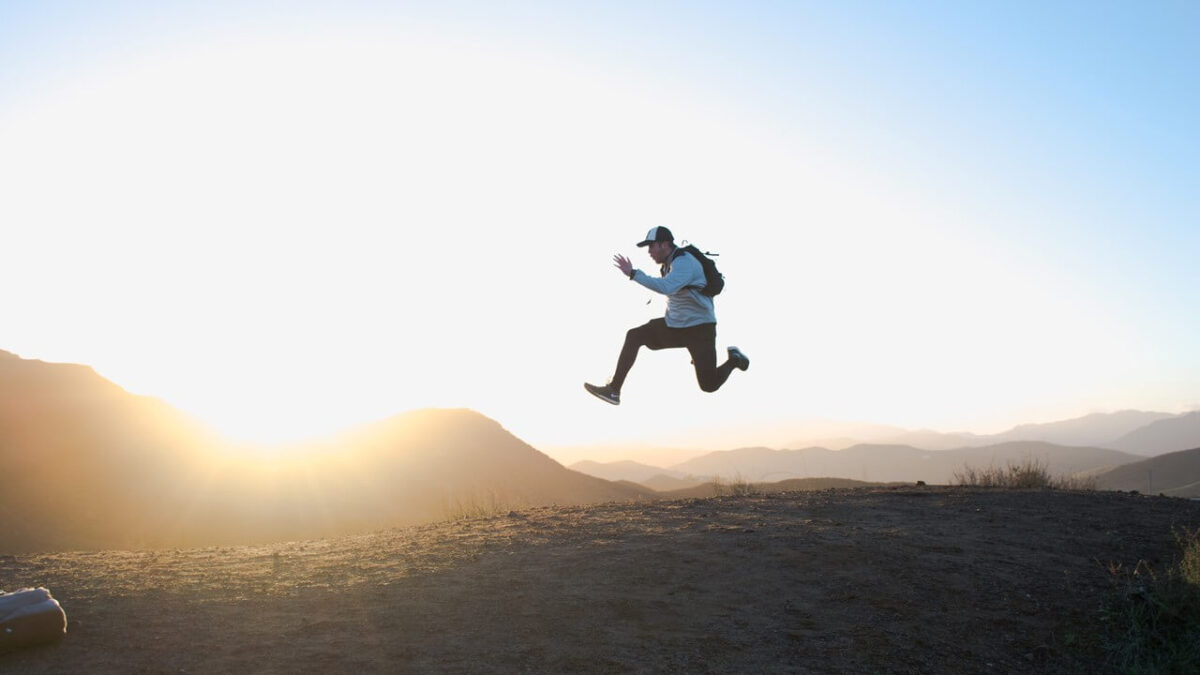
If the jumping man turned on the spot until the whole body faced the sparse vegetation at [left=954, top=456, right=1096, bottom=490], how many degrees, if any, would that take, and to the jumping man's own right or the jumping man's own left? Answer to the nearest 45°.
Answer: approximately 135° to the jumping man's own right

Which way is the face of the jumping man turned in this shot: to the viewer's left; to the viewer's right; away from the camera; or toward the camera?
to the viewer's left

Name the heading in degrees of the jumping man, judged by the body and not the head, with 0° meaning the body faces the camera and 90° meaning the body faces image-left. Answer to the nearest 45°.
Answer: approximately 90°

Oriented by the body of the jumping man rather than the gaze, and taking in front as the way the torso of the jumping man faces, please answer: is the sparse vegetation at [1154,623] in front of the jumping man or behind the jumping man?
behind
